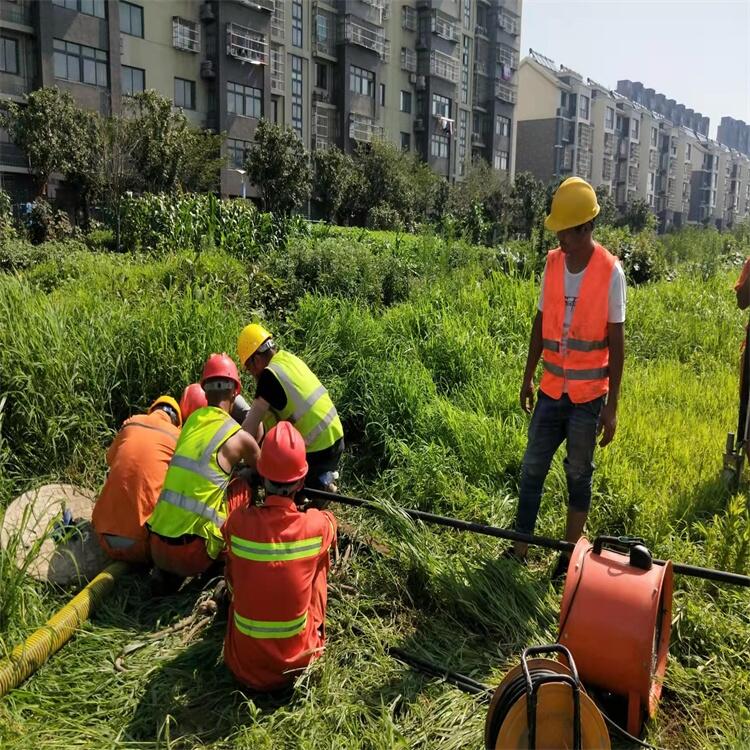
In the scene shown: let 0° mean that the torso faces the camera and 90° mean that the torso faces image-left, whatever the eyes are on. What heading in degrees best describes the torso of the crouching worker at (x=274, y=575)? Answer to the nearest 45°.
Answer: approximately 180°

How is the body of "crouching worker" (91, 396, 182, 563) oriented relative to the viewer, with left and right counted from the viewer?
facing away from the viewer and to the right of the viewer

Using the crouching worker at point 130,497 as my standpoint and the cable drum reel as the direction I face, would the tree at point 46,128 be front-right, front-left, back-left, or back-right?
back-left

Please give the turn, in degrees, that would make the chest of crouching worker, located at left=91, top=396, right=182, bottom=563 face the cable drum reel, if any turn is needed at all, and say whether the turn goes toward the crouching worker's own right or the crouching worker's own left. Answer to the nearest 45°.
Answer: approximately 90° to the crouching worker's own right

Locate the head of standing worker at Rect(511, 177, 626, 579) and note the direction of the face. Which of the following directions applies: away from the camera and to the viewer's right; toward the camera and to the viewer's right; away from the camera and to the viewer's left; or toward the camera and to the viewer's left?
toward the camera and to the viewer's left

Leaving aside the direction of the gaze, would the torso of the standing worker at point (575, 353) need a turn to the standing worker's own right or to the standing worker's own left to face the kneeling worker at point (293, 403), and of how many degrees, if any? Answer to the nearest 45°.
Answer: approximately 45° to the standing worker's own right

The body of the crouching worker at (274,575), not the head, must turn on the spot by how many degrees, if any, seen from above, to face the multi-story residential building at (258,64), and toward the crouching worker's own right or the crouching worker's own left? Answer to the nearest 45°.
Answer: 0° — they already face it

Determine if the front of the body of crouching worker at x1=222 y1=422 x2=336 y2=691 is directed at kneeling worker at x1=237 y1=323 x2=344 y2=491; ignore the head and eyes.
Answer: yes

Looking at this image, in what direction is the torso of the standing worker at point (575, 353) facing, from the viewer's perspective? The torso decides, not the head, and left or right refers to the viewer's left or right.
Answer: facing the viewer and to the left of the viewer

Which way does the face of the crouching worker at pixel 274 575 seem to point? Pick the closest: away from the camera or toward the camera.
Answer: away from the camera

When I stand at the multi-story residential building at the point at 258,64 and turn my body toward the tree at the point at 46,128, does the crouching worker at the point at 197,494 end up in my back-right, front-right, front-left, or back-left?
front-left

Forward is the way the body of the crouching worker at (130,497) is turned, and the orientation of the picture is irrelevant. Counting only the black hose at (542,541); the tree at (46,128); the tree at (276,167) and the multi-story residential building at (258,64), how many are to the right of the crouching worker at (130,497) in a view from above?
1

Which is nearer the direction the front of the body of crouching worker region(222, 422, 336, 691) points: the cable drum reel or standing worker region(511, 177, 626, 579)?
the standing worker

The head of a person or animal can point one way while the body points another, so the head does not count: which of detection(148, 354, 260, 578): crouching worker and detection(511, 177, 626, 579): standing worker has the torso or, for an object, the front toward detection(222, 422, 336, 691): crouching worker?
the standing worker

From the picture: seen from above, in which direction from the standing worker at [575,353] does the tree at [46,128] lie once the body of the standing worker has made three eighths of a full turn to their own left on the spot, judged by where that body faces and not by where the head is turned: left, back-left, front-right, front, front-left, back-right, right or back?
back-left

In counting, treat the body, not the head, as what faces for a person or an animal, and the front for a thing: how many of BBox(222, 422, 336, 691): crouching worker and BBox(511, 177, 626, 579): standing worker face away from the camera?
1

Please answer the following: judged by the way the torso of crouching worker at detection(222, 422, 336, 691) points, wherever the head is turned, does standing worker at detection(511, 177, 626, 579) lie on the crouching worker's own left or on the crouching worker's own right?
on the crouching worker's own right
